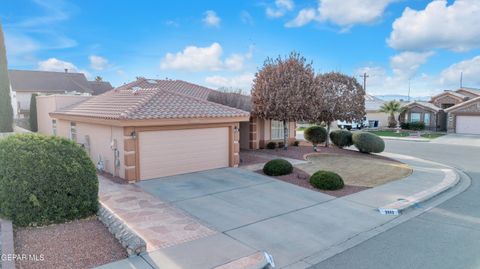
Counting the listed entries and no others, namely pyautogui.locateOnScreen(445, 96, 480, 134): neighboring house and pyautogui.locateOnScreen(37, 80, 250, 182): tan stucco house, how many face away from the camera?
0

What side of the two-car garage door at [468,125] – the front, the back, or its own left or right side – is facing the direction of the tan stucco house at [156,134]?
front

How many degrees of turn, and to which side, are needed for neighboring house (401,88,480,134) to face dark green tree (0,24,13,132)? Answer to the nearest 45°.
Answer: approximately 45° to its right

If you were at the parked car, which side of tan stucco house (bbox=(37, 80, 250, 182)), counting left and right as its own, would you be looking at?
left

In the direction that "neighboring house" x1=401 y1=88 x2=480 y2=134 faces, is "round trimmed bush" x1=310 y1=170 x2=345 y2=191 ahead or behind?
ahead

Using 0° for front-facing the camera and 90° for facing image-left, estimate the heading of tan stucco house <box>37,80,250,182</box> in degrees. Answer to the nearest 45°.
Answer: approximately 315°

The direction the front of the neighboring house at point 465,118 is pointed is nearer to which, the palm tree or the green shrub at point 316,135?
the green shrub

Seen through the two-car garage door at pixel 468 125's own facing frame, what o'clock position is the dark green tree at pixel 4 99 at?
The dark green tree is roughly at 1 o'clock from the two-car garage door.

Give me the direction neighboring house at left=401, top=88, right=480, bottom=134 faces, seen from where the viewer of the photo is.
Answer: facing the viewer

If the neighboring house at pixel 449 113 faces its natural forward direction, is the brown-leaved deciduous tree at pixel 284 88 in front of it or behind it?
in front

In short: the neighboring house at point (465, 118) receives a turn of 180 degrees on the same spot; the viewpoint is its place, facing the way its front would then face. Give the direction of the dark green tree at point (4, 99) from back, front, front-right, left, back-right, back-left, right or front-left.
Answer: back-left

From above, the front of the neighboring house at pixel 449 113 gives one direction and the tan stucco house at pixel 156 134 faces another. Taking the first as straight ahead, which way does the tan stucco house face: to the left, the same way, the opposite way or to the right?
to the left

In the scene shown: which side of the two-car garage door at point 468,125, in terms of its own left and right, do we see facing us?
front
